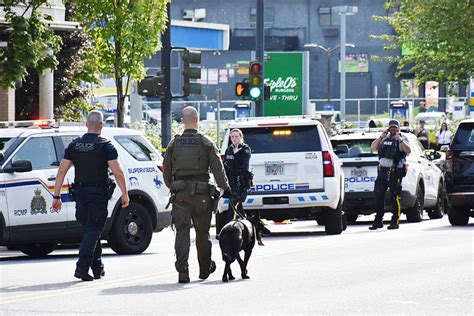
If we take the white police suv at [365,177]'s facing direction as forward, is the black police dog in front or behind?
behind

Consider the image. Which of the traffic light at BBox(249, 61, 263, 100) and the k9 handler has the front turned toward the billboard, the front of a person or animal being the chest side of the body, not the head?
the k9 handler

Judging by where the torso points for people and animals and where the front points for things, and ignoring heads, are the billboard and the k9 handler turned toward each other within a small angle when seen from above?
yes

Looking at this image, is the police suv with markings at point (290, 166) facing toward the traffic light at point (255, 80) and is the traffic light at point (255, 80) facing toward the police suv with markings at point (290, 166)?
yes

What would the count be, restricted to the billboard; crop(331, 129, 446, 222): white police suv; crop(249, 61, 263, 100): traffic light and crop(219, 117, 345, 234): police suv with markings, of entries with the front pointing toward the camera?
2

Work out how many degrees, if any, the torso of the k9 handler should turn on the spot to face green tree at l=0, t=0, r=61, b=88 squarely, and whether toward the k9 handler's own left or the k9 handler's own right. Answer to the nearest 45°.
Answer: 0° — they already face it

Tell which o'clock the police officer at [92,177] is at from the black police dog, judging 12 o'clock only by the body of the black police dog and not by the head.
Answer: The police officer is roughly at 8 o'clock from the black police dog.

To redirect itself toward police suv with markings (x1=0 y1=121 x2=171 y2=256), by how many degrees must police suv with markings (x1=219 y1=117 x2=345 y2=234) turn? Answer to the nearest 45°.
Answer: approximately 135° to its left

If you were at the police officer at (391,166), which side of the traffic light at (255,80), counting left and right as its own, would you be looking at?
front

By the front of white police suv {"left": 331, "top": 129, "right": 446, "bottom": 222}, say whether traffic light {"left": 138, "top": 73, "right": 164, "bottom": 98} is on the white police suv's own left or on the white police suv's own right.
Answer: on the white police suv's own left

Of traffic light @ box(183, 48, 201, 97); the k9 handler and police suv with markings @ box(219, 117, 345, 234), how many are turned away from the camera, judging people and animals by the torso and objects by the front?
2

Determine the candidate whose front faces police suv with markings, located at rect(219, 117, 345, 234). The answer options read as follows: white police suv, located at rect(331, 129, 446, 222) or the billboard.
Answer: the billboard

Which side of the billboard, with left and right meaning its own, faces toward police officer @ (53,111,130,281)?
front
